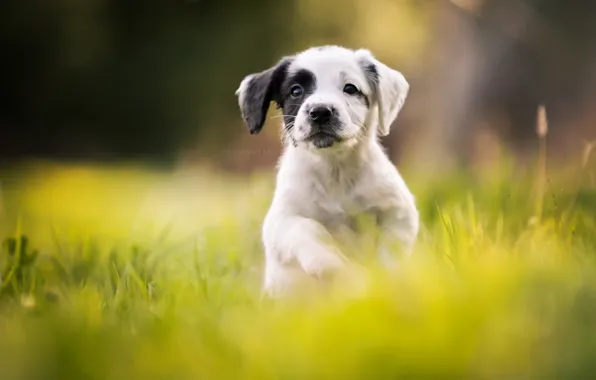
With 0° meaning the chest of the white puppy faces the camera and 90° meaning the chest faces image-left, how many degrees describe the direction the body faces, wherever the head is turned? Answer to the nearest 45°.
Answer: approximately 0°
